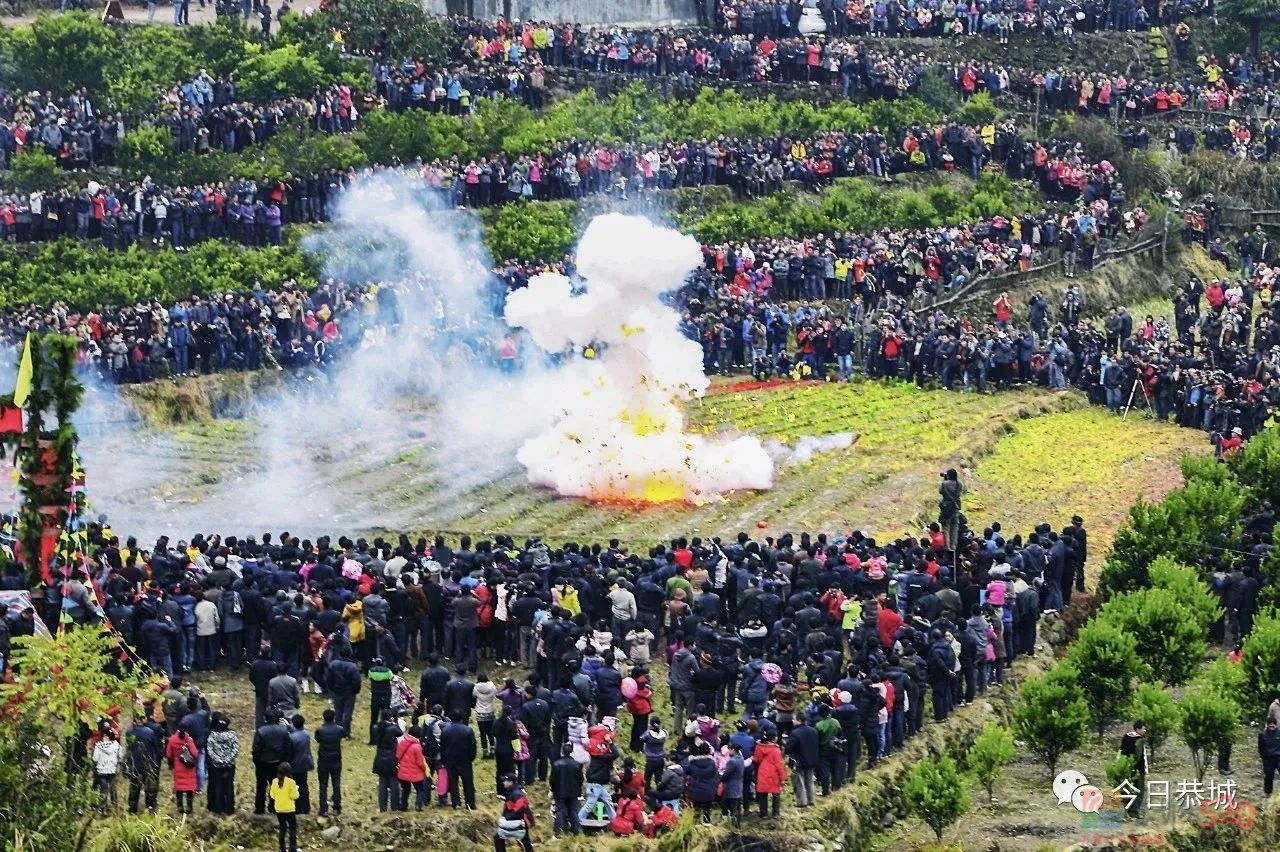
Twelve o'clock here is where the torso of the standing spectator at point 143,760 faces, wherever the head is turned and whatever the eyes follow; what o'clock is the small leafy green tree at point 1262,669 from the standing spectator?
The small leafy green tree is roughly at 3 o'clock from the standing spectator.

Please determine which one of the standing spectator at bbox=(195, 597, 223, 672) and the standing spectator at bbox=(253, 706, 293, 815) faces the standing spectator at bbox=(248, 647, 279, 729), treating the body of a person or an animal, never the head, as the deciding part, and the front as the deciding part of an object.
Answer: the standing spectator at bbox=(253, 706, 293, 815)

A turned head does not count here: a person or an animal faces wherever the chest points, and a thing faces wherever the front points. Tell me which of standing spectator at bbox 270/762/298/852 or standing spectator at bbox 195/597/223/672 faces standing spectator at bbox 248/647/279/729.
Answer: standing spectator at bbox 270/762/298/852

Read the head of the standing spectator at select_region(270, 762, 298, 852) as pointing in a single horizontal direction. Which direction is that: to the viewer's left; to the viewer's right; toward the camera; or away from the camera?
away from the camera

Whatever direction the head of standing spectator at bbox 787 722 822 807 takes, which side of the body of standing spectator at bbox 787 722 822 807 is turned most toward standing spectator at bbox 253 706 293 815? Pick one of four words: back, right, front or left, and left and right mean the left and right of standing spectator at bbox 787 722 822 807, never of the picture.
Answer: left

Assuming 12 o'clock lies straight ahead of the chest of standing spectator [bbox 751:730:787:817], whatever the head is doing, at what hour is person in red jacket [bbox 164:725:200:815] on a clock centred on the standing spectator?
The person in red jacket is roughly at 9 o'clock from the standing spectator.

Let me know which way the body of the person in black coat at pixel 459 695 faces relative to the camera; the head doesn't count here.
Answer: away from the camera

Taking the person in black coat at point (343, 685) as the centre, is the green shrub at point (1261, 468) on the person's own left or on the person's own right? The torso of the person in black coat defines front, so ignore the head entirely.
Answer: on the person's own right

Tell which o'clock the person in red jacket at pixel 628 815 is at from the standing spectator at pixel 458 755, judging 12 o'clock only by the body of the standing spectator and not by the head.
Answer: The person in red jacket is roughly at 4 o'clock from the standing spectator.

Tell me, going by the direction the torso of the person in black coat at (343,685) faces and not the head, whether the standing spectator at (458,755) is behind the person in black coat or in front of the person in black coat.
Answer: behind

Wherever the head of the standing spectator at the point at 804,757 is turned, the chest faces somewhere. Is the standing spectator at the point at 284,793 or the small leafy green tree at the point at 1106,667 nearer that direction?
the small leafy green tree

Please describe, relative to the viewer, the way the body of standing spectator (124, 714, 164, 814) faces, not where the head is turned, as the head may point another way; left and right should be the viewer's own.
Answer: facing away from the viewer

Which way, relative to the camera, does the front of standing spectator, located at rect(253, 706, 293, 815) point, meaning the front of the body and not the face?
away from the camera

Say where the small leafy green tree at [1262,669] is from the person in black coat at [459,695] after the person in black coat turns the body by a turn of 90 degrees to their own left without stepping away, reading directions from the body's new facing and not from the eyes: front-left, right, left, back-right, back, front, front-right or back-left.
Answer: back

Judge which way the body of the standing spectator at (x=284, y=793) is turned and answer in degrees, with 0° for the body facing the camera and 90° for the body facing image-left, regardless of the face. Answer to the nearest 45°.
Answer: approximately 180°

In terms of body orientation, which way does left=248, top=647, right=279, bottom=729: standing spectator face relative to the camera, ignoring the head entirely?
away from the camera

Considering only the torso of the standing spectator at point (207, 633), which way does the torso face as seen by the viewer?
away from the camera
